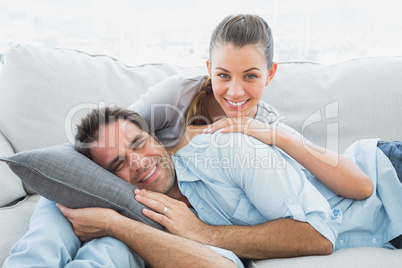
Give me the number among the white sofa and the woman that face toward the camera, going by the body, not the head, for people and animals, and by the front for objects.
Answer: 2

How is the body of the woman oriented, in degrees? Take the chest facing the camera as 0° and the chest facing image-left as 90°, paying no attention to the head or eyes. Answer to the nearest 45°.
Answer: approximately 0°
